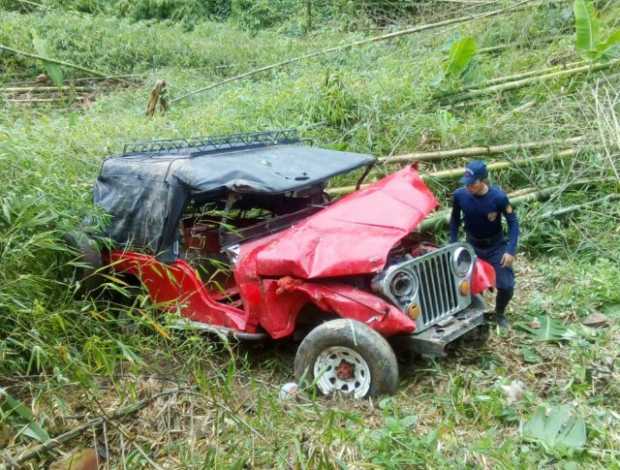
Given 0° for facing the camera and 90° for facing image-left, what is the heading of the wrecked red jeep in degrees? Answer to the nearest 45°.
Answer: approximately 315°

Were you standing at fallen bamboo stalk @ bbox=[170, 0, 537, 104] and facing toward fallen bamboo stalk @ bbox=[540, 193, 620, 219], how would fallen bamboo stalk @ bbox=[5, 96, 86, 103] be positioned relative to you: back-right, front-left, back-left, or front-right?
back-right

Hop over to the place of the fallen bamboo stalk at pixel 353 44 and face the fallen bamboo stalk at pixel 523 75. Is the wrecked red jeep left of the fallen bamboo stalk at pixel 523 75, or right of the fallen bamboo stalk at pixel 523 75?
right

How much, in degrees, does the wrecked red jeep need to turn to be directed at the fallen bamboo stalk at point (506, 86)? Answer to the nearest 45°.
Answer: approximately 90° to its left

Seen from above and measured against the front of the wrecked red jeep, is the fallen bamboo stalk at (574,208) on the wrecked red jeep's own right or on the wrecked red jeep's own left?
on the wrecked red jeep's own left

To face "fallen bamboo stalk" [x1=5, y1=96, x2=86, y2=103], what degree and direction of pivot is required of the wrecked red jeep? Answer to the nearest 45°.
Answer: approximately 180°

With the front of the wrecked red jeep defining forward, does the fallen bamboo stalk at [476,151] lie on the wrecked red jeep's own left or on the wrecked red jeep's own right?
on the wrecked red jeep's own left

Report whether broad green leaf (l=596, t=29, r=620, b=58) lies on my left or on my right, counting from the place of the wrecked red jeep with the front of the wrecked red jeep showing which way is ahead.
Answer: on my left

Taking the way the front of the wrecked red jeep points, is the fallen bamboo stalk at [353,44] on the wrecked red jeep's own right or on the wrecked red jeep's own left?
on the wrecked red jeep's own left

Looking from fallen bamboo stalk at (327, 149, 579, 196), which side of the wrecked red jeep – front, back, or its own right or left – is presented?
left

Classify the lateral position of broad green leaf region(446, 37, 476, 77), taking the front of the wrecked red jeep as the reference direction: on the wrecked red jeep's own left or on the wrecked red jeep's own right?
on the wrecked red jeep's own left
